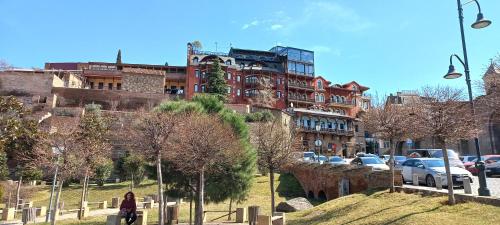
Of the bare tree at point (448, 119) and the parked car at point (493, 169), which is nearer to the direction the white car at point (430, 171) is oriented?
the bare tree

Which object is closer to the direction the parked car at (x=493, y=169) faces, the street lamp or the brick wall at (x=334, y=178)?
the brick wall

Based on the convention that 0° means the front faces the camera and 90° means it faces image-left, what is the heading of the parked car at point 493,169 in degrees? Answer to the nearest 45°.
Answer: approximately 45°
